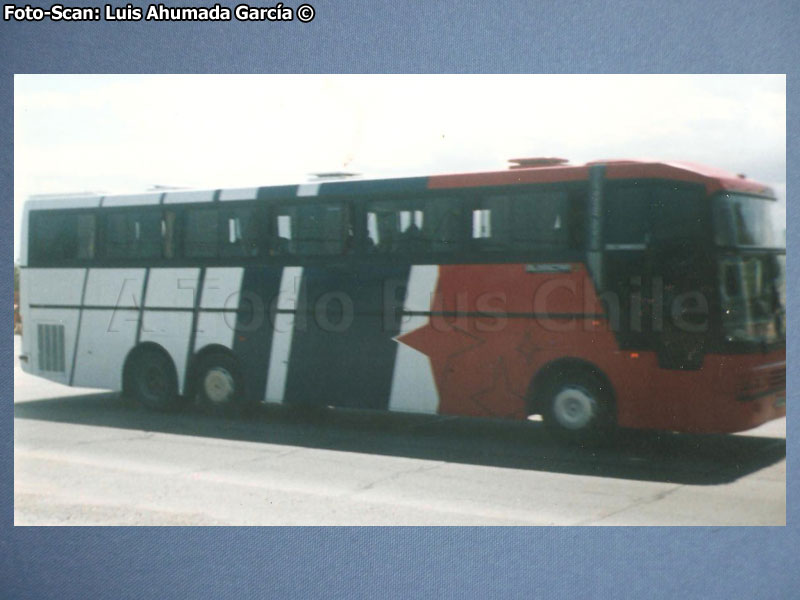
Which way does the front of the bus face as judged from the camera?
facing the viewer and to the right of the viewer
